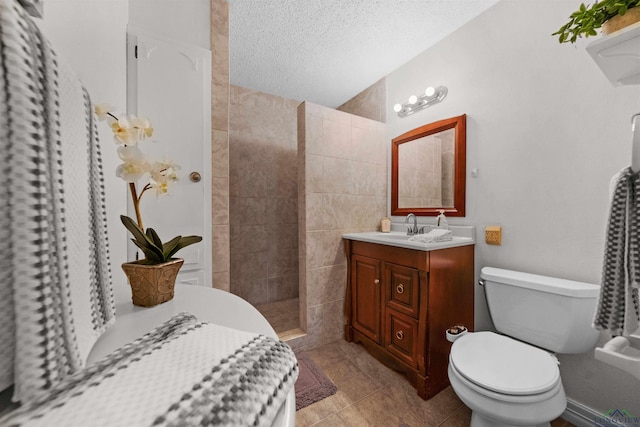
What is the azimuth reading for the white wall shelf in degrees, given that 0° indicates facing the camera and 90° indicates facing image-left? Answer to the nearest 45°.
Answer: approximately 45°

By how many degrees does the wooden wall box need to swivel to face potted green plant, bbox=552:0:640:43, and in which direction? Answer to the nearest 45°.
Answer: approximately 45° to its left

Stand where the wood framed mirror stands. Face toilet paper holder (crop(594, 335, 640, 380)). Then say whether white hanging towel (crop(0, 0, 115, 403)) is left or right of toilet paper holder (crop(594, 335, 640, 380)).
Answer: right

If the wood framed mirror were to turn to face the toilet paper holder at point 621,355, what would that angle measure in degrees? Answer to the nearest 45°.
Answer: approximately 90° to its left
